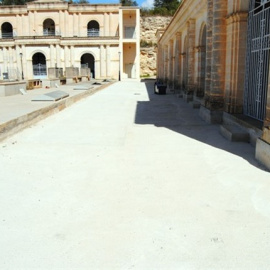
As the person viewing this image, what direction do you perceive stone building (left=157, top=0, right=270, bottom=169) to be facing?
facing the viewer and to the left of the viewer

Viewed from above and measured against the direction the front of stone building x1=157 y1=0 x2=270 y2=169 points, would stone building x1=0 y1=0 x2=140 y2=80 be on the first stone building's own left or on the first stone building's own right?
on the first stone building's own right

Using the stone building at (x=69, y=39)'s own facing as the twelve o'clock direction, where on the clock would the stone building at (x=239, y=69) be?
the stone building at (x=239, y=69) is roughly at 12 o'clock from the stone building at (x=69, y=39).

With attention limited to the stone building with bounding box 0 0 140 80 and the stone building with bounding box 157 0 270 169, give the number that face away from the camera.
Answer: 0

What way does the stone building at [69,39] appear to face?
toward the camera

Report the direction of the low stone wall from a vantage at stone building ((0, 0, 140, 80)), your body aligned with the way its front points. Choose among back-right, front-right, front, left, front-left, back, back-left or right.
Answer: front
